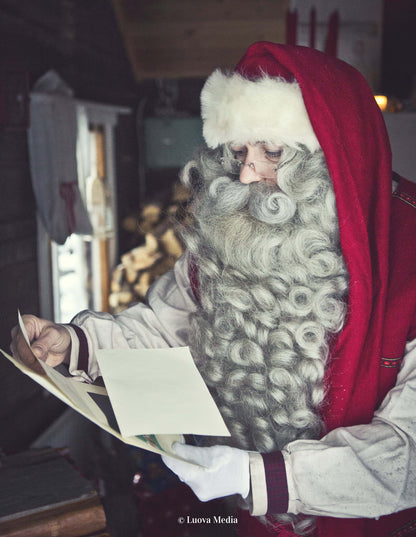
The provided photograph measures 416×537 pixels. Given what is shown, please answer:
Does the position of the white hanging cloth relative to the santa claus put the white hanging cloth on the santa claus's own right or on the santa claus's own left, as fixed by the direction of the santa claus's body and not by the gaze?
on the santa claus's own right

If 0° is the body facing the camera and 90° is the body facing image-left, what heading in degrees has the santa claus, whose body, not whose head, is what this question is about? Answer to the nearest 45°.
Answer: approximately 45°
